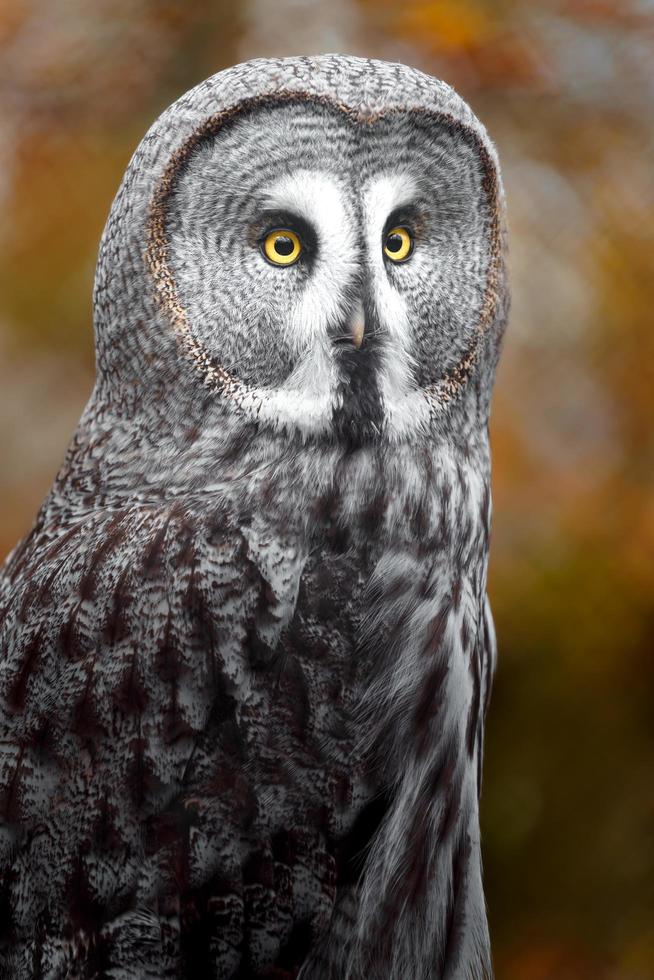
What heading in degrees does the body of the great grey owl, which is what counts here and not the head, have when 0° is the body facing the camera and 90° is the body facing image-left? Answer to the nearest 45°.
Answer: approximately 315°
